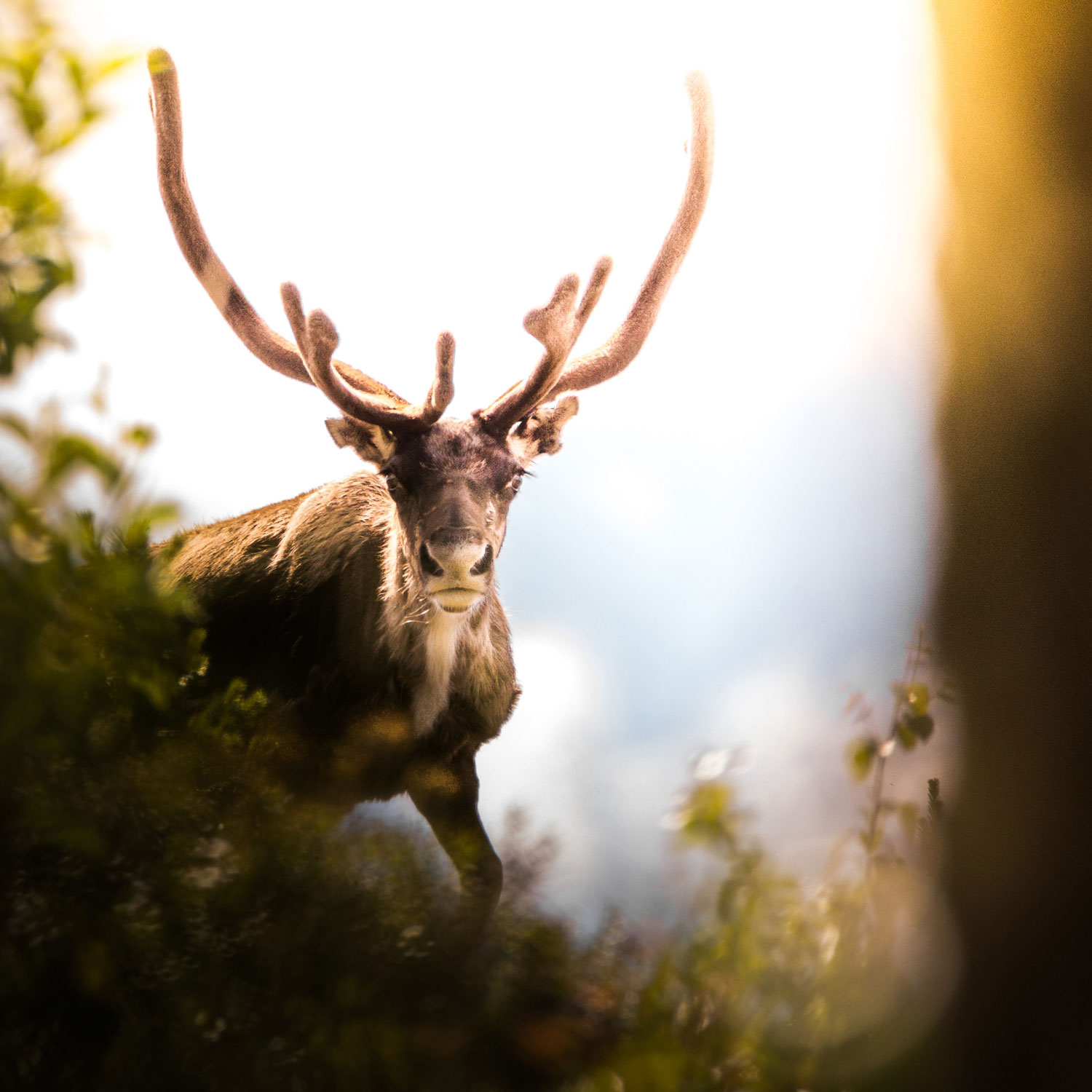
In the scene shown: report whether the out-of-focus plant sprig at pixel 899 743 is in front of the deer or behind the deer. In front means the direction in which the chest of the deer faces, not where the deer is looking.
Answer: in front

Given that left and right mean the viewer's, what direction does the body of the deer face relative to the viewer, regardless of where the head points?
facing the viewer and to the right of the viewer
